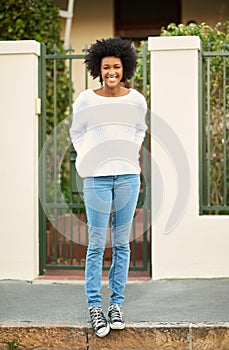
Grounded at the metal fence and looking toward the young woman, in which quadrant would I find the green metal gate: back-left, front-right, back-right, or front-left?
front-right

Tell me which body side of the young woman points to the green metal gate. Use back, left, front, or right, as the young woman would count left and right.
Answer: back

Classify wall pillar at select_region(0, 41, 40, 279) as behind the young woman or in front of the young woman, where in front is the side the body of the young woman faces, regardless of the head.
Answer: behind

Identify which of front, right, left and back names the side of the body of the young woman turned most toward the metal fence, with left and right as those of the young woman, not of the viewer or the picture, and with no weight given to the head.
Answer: back

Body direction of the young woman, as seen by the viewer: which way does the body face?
toward the camera

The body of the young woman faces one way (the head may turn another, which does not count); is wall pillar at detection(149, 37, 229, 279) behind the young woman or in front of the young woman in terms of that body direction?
behind

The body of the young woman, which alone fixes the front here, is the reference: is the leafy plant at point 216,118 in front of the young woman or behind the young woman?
behind

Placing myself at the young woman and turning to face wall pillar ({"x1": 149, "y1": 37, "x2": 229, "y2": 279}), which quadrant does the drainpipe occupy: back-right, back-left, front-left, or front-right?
front-left

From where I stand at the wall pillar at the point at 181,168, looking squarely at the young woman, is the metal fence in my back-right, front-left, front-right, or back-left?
back-left
